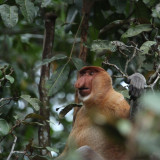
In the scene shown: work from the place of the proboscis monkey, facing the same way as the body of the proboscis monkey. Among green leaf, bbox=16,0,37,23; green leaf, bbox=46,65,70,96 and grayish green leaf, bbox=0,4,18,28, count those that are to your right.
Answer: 3

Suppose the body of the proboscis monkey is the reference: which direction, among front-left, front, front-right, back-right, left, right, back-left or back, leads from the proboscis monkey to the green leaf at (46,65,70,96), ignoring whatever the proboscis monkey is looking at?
right

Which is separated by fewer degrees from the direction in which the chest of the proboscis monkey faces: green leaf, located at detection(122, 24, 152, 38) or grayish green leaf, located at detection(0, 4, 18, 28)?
the grayish green leaf

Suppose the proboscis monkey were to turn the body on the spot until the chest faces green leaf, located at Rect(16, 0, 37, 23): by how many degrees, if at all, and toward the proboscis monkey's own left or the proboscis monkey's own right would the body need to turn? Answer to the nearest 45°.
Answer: approximately 90° to the proboscis monkey's own right

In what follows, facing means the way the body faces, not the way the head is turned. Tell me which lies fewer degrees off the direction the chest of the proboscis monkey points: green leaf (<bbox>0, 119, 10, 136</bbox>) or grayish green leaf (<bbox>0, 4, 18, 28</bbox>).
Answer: the green leaf

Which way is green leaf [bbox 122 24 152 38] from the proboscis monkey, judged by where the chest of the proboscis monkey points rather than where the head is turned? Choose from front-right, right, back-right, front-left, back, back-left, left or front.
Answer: back

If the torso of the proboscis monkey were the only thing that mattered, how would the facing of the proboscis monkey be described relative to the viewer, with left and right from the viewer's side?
facing the viewer and to the left of the viewer

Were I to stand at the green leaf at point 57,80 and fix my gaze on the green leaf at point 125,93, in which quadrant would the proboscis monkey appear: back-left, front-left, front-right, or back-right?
front-right

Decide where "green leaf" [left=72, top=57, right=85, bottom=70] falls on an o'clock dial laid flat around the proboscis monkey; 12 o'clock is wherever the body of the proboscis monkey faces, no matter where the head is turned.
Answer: The green leaf is roughly at 4 o'clock from the proboscis monkey.
